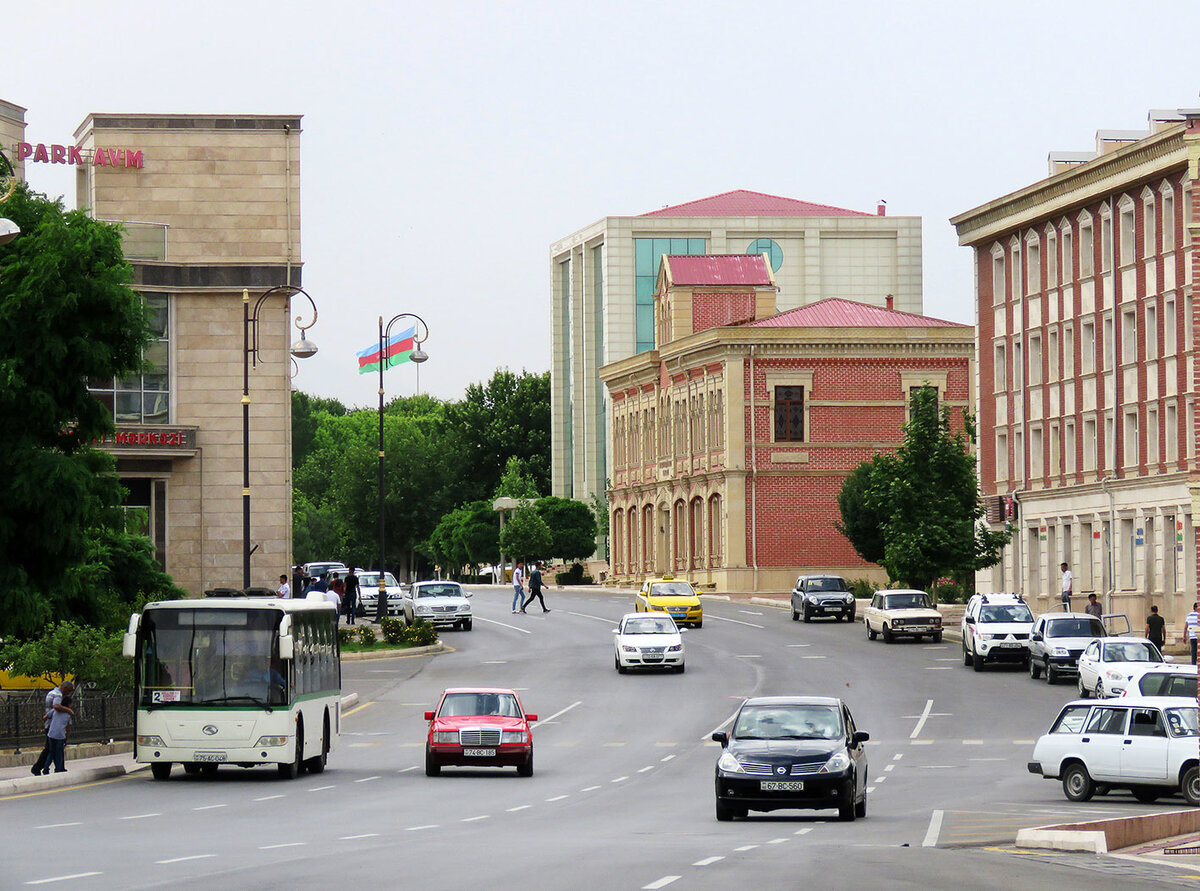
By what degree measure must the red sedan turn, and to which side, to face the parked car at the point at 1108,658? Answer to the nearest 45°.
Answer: approximately 135° to its left

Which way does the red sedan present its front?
toward the camera

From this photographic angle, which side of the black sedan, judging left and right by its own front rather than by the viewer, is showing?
front

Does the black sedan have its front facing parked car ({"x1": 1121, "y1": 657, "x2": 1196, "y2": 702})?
no

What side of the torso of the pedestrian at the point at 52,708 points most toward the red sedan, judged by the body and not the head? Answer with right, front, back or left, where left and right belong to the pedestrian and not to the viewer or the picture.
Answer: front

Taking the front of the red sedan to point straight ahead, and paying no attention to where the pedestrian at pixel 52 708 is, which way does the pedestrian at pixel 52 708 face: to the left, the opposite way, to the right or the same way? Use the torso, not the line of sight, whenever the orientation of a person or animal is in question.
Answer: to the left

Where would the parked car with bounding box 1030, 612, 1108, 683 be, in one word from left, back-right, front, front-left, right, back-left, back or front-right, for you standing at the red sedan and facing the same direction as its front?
back-left

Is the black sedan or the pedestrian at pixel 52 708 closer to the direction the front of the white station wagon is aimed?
the black sedan

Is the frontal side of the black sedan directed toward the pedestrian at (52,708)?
no

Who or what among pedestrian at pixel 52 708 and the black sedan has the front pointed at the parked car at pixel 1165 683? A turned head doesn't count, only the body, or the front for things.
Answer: the pedestrian

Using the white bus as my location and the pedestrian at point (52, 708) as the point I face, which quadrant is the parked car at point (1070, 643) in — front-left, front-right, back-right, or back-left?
back-right

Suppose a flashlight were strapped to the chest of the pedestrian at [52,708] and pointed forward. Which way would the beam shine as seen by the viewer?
to the viewer's right

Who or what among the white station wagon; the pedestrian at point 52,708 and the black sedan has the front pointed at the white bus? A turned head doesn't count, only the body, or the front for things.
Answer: the pedestrian

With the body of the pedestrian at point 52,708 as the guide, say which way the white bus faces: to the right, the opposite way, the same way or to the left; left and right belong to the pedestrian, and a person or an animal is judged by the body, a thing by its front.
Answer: to the right

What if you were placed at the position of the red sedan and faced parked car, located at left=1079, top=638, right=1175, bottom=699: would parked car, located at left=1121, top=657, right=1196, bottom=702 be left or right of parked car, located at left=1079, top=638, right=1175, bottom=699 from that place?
right

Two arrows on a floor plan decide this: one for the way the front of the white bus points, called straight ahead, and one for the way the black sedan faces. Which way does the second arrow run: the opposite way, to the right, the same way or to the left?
the same way

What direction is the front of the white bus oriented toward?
toward the camera

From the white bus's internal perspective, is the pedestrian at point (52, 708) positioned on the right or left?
on its right
